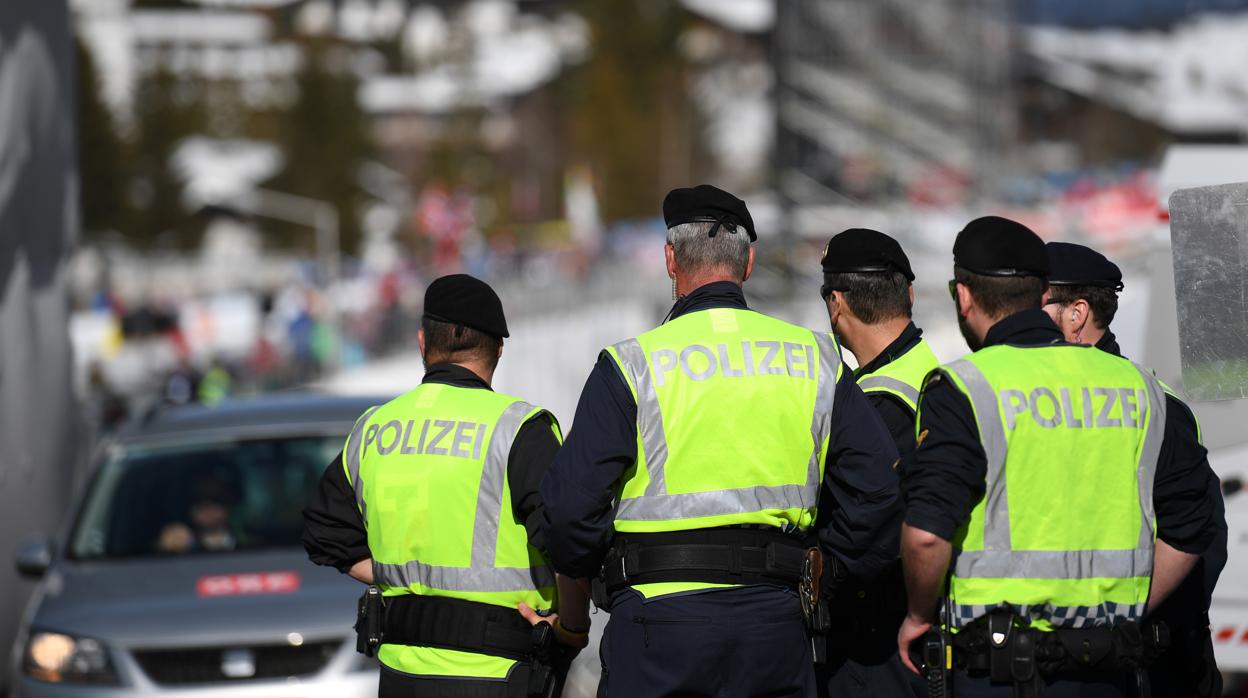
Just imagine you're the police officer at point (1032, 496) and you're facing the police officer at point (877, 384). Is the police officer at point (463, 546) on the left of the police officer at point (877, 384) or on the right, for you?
left

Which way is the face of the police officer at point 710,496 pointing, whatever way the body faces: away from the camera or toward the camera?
away from the camera

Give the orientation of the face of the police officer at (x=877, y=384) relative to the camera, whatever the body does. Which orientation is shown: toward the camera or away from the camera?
away from the camera

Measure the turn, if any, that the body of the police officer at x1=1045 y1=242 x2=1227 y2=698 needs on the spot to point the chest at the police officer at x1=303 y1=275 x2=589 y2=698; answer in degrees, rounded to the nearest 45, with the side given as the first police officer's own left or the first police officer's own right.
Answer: approximately 45° to the first police officer's own left

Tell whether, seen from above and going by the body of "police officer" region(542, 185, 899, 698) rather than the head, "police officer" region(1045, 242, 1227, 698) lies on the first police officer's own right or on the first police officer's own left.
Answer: on the first police officer's own right

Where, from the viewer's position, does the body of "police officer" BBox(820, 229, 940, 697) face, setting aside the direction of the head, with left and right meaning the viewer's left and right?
facing away from the viewer and to the left of the viewer

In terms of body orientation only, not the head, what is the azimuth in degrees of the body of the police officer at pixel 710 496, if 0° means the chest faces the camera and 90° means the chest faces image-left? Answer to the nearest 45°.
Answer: approximately 180°

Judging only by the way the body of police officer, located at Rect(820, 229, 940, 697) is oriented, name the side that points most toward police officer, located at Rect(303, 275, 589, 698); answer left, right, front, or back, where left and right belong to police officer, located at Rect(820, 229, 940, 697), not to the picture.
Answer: front
